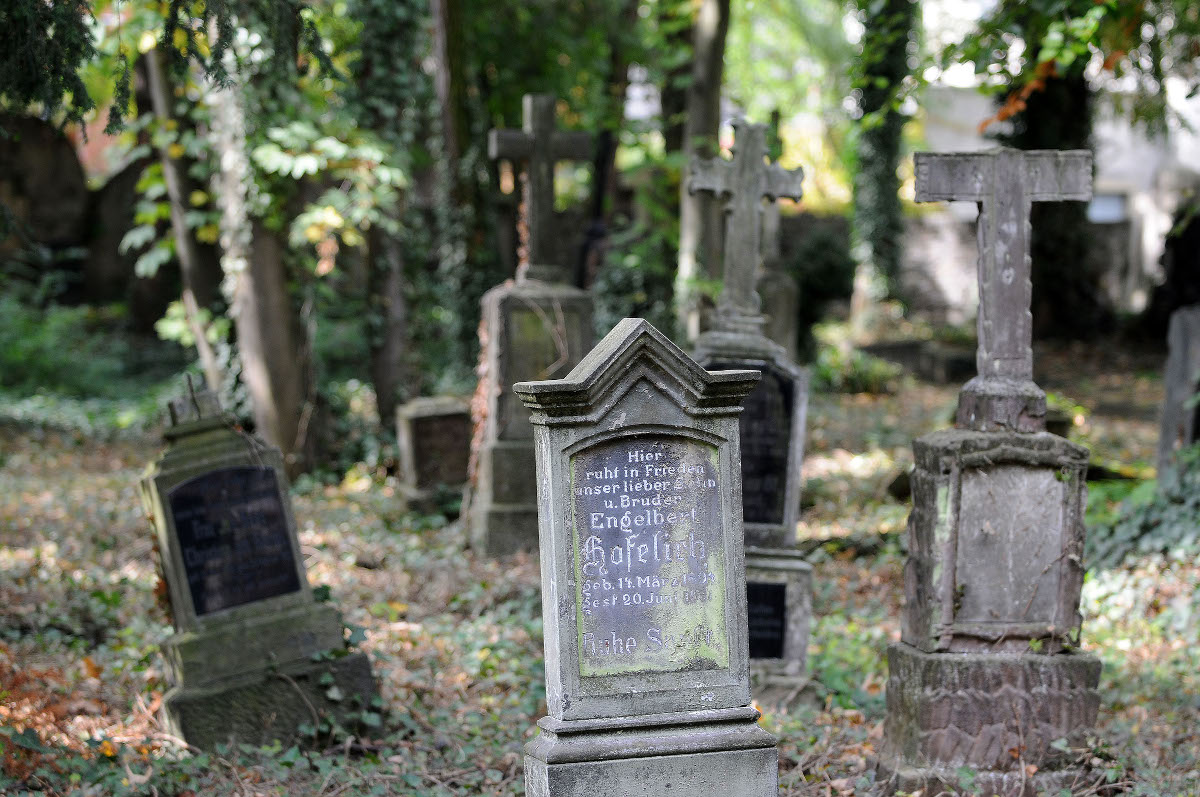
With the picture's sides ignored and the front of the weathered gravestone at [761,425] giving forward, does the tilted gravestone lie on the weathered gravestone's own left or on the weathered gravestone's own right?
on the weathered gravestone's own right

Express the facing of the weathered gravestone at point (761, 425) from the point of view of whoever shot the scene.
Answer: facing the viewer

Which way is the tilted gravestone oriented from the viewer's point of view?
toward the camera

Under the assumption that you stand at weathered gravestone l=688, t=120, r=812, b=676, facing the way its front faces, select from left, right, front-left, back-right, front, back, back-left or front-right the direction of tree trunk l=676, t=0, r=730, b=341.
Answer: back

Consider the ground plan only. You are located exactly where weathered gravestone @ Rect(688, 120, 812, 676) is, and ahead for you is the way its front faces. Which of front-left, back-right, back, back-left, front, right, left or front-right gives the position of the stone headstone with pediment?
front

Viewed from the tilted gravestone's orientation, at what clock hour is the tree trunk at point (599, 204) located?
The tree trunk is roughly at 7 o'clock from the tilted gravestone.

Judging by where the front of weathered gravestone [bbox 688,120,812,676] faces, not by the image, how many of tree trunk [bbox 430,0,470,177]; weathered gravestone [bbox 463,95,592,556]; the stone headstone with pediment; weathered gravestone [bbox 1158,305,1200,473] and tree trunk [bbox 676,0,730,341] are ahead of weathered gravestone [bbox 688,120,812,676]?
1

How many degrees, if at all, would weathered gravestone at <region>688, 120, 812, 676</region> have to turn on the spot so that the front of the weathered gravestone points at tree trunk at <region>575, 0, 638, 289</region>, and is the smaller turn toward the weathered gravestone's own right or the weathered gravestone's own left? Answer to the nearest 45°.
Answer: approximately 180°

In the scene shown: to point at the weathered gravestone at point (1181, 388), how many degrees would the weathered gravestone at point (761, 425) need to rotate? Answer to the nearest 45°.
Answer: approximately 135° to its left

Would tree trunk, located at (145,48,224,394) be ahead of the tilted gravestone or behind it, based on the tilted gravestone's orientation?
behind

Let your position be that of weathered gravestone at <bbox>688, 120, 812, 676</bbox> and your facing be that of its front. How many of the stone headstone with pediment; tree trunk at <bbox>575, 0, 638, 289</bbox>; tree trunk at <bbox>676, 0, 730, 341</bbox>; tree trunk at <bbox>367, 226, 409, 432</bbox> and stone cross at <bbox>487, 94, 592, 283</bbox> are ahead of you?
1

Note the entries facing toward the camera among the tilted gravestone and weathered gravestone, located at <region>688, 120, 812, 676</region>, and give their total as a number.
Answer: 2

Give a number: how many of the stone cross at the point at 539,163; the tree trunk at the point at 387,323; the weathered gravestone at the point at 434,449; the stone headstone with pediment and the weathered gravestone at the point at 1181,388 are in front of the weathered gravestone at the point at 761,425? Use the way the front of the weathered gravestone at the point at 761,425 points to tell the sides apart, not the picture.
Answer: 1

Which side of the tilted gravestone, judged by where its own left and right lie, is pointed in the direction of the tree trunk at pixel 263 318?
back
